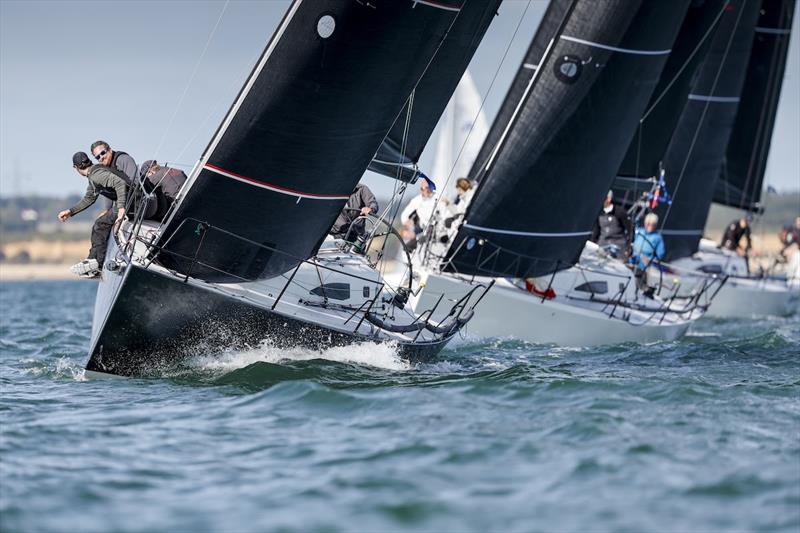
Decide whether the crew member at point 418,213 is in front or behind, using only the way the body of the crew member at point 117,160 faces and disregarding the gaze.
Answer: behind

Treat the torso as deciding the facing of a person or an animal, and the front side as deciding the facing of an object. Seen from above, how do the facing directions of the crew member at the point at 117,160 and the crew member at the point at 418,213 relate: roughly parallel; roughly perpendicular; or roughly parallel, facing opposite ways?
roughly parallel

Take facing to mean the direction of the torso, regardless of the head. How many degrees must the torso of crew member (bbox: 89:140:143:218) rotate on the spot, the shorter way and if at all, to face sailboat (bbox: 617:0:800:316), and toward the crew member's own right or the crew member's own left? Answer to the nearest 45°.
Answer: approximately 180°

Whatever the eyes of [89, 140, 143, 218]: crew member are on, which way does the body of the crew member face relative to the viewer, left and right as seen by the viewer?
facing the viewer and to the left of the viewer

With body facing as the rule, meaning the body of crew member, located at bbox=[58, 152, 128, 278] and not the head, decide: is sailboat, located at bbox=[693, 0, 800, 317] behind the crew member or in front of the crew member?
behind

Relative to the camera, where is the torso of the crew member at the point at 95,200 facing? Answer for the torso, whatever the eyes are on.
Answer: to the viewer's left

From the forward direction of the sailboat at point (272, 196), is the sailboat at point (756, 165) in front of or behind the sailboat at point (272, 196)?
behind

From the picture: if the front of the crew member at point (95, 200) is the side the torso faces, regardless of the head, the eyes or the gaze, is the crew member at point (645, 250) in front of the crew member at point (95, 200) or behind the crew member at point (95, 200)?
behind

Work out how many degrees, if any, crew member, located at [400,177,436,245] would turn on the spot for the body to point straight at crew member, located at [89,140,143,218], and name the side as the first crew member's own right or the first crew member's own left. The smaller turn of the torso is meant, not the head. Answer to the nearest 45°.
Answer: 0° — they already face them

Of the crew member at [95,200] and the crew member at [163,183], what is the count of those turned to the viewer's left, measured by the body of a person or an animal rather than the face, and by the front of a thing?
2

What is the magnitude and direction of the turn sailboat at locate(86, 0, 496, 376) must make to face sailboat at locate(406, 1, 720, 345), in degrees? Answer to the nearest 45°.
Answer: approximately 180°

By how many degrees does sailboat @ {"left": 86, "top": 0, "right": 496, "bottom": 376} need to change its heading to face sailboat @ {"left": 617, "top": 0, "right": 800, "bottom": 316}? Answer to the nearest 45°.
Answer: approximately 180°

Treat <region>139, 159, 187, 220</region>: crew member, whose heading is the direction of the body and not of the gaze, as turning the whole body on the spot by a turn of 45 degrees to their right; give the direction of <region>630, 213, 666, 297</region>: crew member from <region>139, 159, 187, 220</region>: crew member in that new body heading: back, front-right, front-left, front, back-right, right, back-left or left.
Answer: right

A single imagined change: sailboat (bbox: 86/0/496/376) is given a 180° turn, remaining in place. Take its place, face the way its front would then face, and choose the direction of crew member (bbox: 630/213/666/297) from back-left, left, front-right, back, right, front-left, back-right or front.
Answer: front

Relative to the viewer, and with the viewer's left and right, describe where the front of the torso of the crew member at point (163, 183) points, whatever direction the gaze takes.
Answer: facing to the left of the viewer
